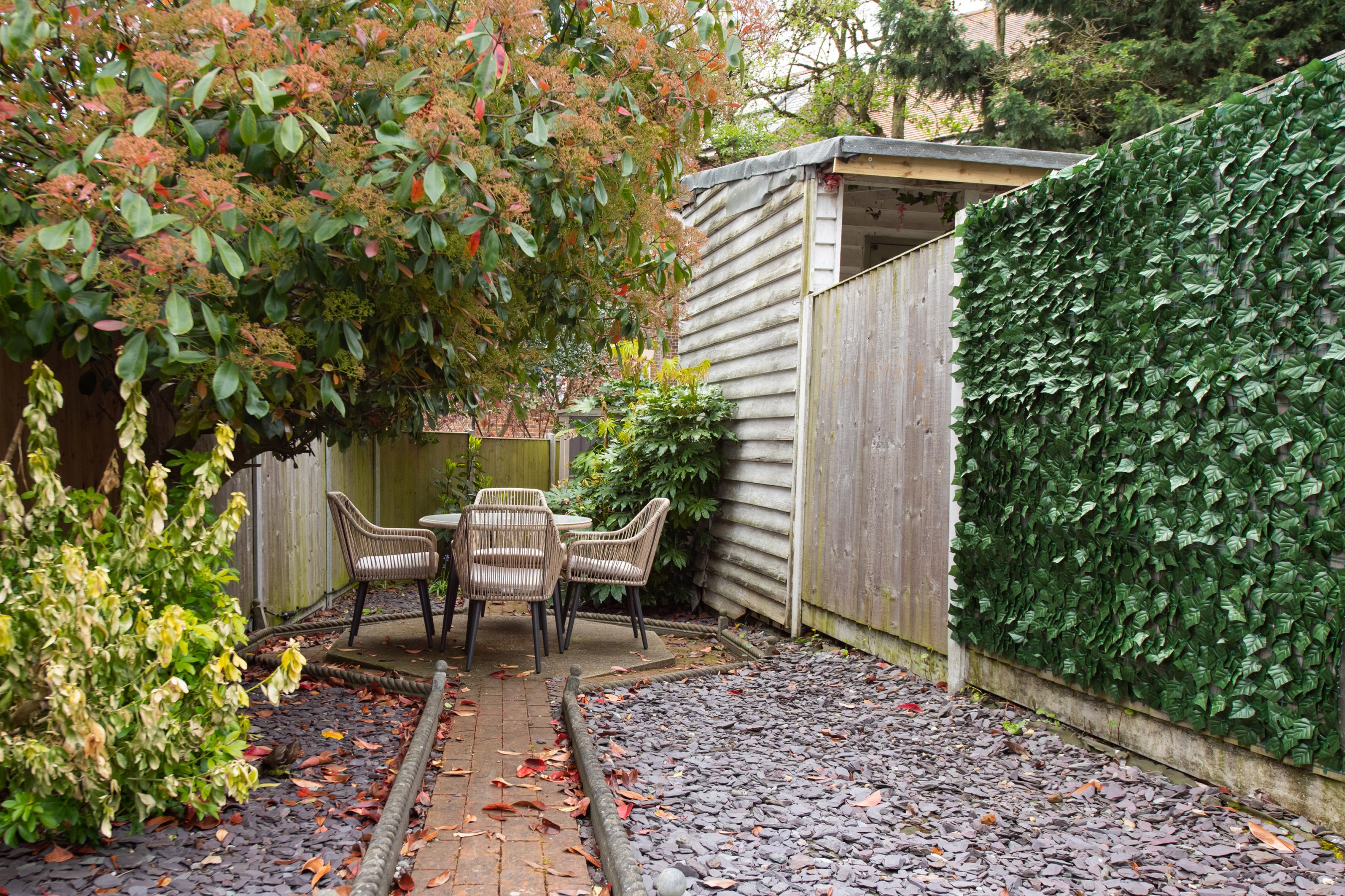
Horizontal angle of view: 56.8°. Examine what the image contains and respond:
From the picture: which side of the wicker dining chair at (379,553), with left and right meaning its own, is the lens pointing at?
right

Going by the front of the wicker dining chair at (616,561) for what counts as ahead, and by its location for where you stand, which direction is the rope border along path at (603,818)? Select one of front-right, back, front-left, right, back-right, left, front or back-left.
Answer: left

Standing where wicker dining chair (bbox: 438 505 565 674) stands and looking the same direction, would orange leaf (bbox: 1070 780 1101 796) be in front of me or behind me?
behind

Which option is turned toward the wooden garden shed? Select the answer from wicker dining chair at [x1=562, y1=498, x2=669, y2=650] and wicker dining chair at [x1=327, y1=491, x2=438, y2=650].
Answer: wicker dining chair at [x1=327, y1=491, x2=438, y2=650]

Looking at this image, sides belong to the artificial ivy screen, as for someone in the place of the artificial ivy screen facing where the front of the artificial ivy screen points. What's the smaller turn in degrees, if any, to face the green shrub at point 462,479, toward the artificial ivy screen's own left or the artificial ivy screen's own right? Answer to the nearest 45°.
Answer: approximately 90° to the artificial ivy screen's own right

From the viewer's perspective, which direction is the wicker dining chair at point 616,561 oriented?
to the viewer's left

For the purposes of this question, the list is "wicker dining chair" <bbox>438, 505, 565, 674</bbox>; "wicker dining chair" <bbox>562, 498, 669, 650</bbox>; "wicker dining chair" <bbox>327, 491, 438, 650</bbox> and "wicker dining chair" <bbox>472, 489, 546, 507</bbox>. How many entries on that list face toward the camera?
1

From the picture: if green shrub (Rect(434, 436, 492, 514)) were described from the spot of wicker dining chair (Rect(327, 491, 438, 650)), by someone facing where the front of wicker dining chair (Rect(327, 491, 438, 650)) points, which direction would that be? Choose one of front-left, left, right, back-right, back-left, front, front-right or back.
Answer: left

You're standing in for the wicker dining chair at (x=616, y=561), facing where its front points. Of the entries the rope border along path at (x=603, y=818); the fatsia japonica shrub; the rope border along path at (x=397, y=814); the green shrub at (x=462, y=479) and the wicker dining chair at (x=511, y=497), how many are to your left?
2

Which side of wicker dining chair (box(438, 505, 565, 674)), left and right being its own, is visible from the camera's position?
back

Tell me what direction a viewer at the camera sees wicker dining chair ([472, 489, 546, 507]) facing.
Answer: facing the viewer

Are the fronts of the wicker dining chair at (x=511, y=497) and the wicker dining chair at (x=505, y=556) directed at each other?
yes

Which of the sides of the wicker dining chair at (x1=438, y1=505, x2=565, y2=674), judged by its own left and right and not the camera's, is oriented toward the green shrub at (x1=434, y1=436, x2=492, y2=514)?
front

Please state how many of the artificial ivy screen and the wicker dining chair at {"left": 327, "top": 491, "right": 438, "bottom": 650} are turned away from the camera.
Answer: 0

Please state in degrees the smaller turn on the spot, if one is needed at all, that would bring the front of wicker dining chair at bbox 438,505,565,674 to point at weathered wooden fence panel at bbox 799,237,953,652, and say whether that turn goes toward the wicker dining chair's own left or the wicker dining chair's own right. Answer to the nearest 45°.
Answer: approximately 90° to the wicker dining chair's own right

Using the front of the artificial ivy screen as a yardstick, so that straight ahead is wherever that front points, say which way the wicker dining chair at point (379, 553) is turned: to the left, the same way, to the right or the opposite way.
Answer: the opposite way
